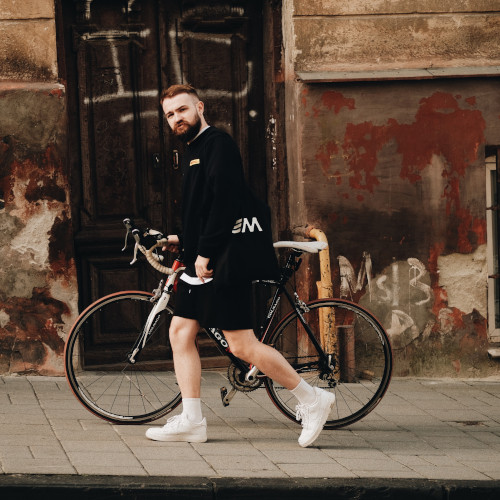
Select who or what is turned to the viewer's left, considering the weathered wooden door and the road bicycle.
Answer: the road bicycle

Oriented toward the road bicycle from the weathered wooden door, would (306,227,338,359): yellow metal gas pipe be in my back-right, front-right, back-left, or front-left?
front-left

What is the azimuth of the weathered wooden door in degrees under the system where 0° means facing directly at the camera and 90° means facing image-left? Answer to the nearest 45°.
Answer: approximately 0°

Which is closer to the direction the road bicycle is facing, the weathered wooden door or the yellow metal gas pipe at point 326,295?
the weathered wooden door

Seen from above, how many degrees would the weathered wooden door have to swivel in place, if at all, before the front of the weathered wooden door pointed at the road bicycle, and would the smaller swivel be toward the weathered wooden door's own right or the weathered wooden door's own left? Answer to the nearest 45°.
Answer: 0° — it already faces it

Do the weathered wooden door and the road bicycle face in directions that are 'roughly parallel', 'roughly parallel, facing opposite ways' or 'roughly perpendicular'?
roughly perpendicular

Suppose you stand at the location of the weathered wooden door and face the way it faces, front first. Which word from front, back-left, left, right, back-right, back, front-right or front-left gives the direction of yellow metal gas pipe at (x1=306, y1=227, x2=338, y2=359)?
front-left

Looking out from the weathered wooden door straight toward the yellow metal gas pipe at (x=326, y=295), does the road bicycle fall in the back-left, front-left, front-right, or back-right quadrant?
front-right

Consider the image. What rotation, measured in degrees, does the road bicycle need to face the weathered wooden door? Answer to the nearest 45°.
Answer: approximately 90° to its right

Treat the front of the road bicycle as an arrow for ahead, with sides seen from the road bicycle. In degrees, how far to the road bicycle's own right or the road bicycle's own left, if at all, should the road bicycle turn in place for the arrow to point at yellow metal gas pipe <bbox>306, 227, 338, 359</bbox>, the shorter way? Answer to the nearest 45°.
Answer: approximately 135° to the road bicycle's own right

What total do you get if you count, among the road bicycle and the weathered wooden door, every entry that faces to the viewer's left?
1

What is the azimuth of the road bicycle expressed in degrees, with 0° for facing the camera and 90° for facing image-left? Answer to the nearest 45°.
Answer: approximately 90°

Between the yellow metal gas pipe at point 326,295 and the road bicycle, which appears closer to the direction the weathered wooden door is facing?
the road bicycle
